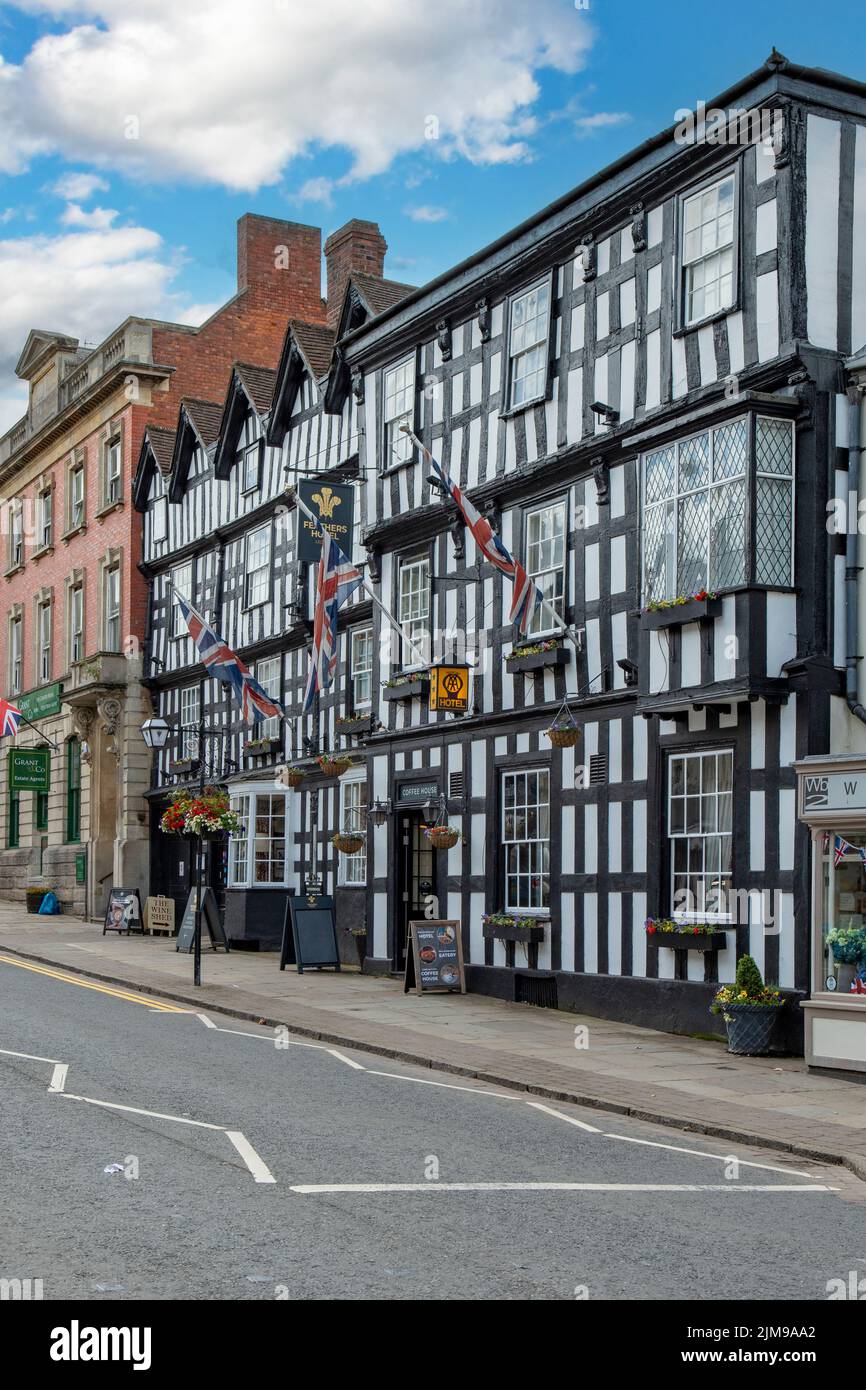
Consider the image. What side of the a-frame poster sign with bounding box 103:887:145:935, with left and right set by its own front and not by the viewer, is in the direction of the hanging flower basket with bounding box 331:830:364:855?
front

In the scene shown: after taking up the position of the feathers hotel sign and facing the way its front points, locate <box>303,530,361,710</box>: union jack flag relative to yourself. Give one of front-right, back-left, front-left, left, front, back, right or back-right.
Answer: front

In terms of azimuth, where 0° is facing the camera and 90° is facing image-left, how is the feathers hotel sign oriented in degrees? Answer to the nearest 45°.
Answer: approximately 0°

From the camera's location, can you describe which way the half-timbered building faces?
facing the viewer and to the left of the viewer

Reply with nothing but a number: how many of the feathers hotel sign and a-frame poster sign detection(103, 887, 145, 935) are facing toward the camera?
2

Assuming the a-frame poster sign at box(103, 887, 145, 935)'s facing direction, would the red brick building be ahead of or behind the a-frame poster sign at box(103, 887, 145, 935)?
behind

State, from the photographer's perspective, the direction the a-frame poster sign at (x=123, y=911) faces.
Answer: facing the viewer
